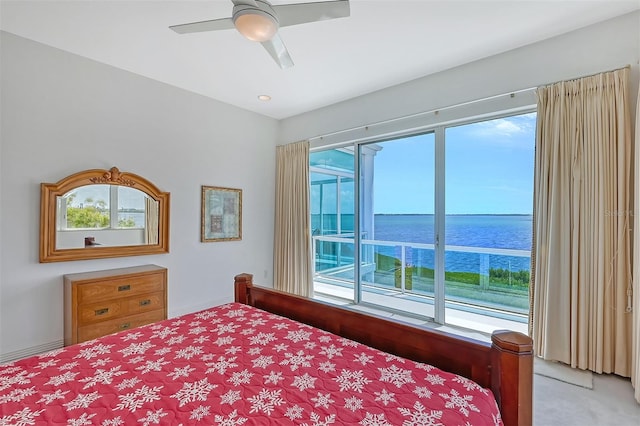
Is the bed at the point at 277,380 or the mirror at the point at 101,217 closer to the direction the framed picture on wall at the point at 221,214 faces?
the bed

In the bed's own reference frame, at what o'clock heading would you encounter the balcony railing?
The balcony railing is roughly at 12 o'clock from the bed.

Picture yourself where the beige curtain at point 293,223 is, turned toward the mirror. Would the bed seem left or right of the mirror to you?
left

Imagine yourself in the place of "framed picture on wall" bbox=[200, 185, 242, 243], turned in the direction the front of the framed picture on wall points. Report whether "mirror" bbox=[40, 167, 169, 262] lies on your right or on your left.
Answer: on your right

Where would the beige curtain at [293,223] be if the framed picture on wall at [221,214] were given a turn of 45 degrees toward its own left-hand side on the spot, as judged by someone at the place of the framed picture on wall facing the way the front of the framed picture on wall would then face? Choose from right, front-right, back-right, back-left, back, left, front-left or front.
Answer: front

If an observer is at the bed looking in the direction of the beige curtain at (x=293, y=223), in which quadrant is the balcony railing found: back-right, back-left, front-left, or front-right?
front-right

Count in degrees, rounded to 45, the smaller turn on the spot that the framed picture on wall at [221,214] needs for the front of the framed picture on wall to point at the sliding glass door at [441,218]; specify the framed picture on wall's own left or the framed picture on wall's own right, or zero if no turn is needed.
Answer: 0° — it already faces it

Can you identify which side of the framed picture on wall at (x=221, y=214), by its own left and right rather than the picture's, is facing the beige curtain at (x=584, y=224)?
front

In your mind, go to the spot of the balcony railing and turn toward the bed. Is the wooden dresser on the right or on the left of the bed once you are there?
right

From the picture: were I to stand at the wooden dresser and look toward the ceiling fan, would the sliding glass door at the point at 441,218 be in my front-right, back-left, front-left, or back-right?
front-left

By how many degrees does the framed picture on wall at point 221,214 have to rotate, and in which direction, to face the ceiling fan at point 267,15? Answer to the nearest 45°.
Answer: approximately 45° to its right

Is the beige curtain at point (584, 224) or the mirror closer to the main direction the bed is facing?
the beige curtain

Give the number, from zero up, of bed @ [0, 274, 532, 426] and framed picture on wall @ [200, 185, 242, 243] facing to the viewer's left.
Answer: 0

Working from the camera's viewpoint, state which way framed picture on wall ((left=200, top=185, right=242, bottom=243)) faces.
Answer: facing the viewer and to the right of the viewer
